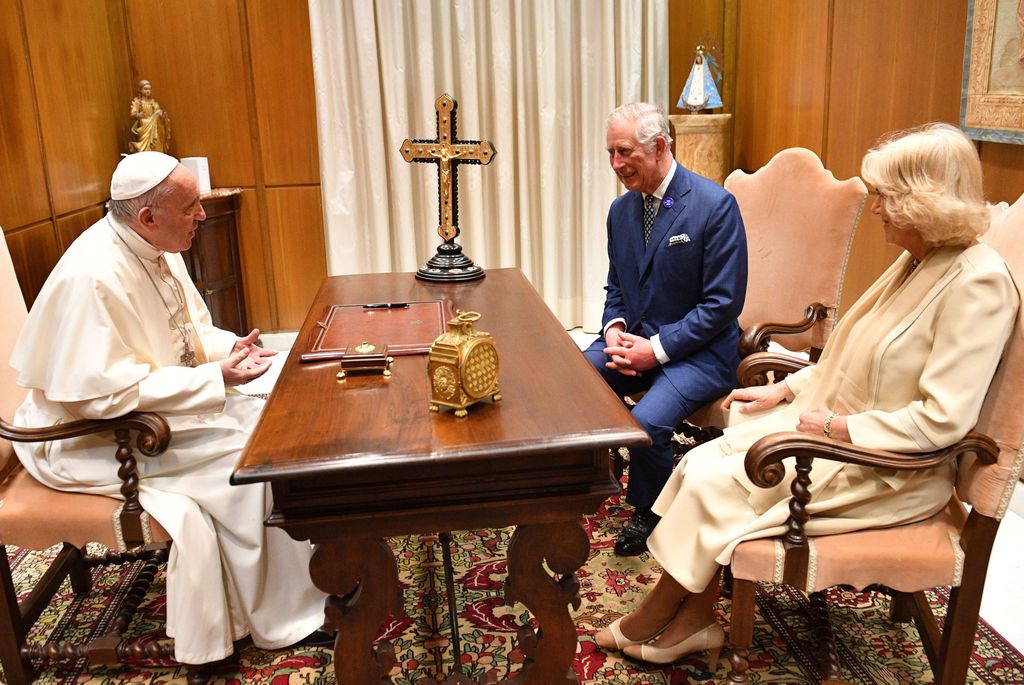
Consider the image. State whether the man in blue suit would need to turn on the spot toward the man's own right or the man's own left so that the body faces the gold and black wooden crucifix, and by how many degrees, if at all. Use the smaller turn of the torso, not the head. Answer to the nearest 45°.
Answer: approximately 90° to the man's own right

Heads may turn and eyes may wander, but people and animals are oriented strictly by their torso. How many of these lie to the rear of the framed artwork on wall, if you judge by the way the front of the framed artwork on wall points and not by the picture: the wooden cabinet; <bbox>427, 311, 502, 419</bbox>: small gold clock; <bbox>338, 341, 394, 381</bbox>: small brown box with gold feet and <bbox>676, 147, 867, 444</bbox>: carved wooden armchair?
0

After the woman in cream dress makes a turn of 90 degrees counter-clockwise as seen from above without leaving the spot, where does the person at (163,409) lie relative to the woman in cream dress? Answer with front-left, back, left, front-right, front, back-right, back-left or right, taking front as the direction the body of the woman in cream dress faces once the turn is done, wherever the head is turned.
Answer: right

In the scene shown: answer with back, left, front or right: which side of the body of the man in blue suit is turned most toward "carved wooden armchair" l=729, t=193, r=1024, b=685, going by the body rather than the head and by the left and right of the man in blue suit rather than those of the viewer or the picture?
left

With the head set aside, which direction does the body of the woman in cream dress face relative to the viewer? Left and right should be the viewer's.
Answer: facing to the left of the viewer

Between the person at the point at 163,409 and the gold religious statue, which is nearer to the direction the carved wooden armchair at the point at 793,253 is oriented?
the person

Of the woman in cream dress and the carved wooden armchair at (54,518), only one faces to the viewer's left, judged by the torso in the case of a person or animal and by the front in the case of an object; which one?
the woman in cream dress

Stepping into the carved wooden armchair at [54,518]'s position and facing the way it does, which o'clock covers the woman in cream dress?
The woman in cream dress is roughly at 1 o'clock from the carved wooden armchair.

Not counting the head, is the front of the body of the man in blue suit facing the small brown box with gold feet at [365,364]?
yes

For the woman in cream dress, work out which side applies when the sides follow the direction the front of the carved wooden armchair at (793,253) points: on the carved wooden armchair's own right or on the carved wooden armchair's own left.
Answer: on the carved wooden armchair's own left

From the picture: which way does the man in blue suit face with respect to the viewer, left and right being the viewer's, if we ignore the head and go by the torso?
facing the viewer and to the left of the viewer

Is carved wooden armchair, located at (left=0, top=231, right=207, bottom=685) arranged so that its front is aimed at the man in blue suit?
yes

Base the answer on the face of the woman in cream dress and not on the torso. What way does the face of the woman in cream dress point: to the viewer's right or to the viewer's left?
to the viewer's left

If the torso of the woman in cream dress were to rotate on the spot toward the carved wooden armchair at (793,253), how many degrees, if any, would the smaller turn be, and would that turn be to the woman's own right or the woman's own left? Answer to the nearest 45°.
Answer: approximately 90° to the woman's own right

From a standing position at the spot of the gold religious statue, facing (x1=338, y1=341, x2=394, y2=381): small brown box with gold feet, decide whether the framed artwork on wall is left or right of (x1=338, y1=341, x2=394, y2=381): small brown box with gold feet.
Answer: left

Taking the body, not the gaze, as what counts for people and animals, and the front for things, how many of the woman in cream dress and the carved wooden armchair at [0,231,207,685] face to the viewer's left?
1

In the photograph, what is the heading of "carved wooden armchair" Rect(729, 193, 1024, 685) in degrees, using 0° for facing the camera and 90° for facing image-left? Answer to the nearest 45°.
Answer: approximately 90°

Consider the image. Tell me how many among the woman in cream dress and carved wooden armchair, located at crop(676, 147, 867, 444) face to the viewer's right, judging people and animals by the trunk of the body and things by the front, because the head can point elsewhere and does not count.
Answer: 0

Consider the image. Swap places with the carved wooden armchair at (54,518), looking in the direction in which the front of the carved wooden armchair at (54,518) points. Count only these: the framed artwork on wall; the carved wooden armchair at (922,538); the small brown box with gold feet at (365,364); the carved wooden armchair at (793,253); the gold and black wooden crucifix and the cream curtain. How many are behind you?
0
